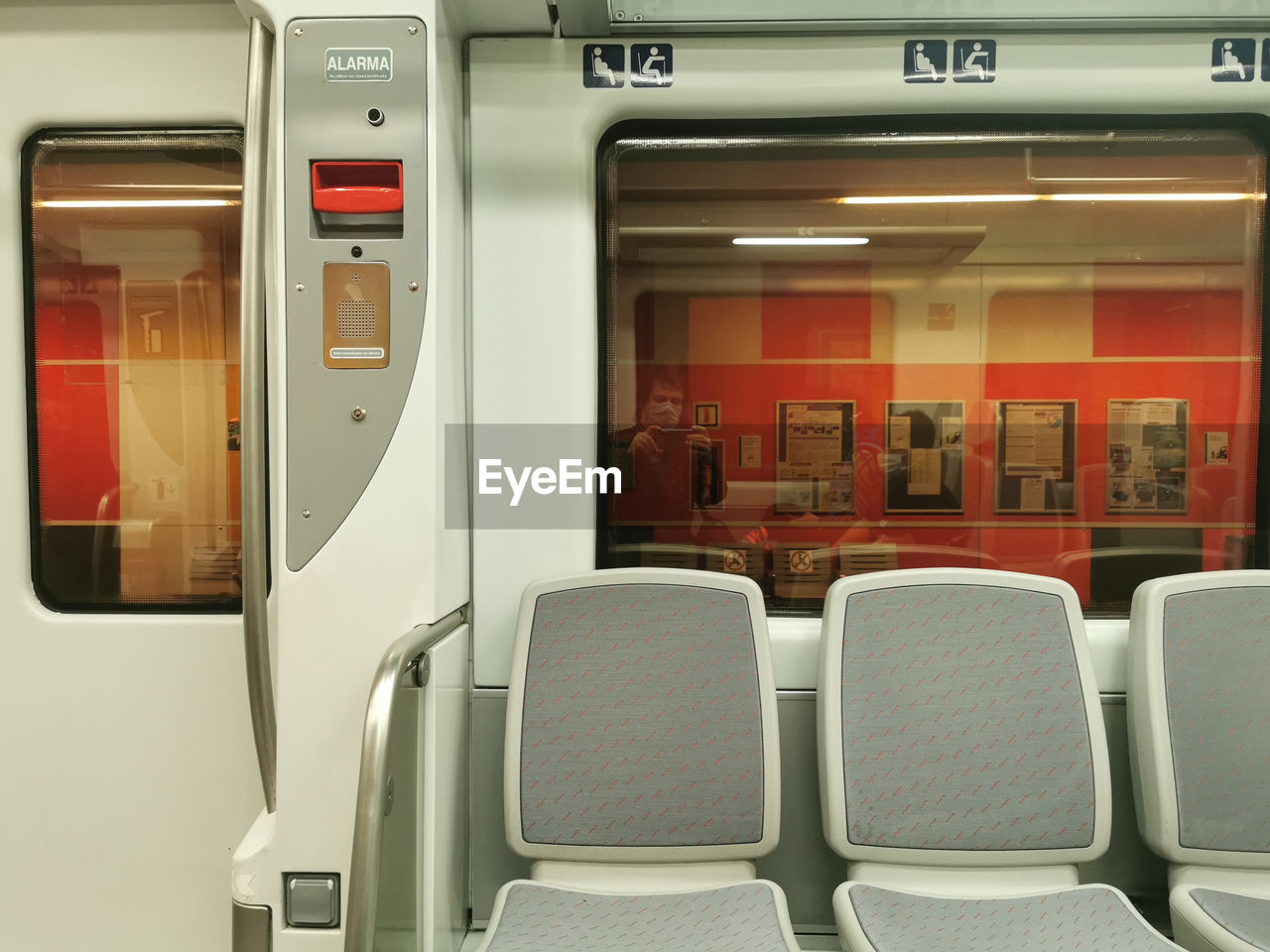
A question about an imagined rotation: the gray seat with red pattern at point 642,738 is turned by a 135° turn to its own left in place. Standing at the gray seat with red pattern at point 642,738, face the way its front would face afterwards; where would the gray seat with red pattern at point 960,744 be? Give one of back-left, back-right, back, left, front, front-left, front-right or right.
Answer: front-right

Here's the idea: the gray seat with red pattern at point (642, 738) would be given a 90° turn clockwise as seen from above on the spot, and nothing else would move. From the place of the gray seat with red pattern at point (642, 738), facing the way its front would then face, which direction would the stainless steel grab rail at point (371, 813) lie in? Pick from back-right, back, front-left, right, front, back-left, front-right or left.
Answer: front-left

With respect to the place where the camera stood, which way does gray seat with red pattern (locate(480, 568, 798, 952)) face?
facing the viewer

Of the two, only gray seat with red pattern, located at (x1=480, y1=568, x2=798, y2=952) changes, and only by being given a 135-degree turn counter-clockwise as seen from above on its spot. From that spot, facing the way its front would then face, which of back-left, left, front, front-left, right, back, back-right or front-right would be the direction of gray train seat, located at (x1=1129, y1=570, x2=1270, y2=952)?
front-right
